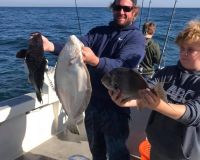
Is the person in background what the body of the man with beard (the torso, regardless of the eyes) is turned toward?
no
